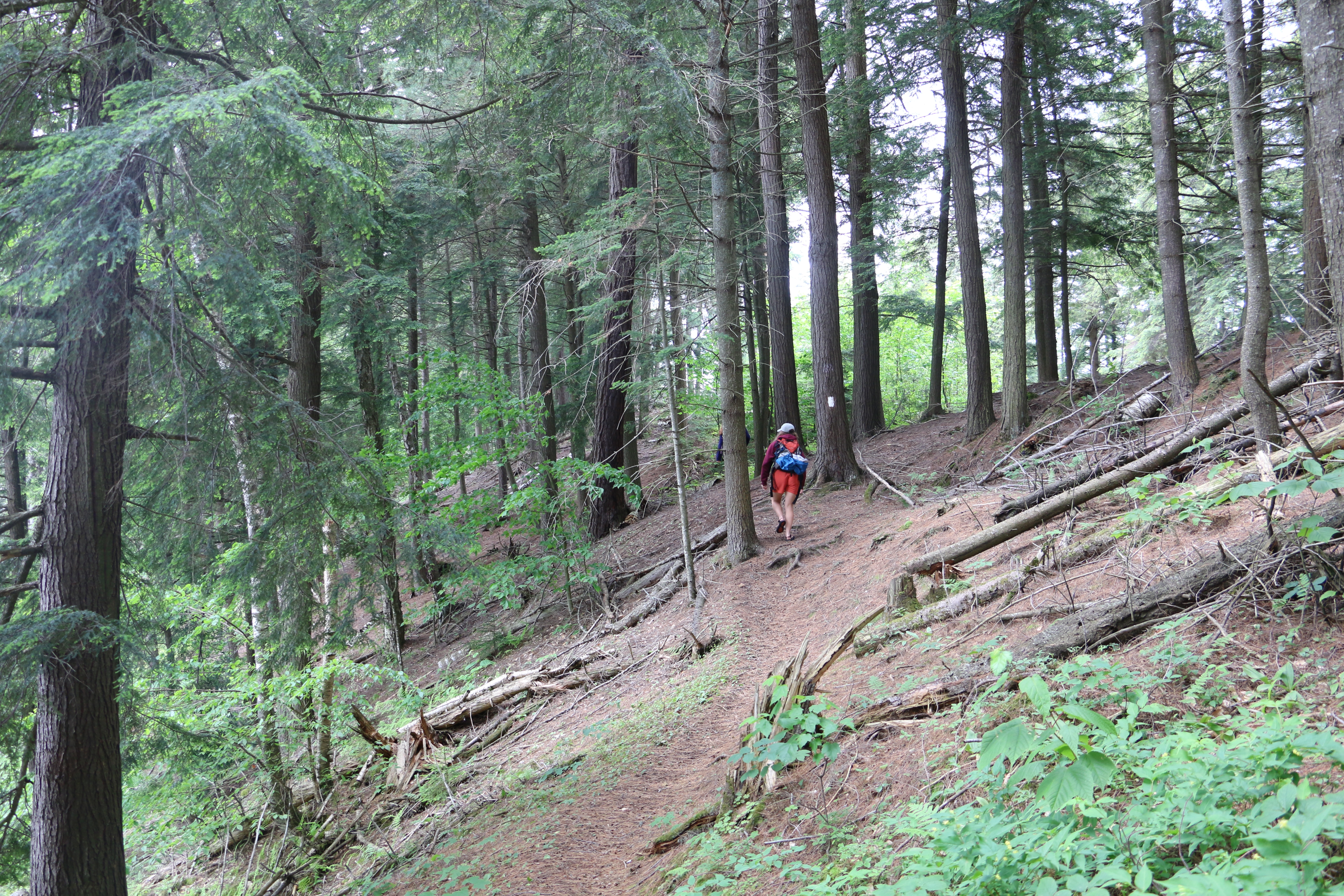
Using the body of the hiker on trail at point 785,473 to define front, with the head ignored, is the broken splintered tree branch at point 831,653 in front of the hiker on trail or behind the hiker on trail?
behind

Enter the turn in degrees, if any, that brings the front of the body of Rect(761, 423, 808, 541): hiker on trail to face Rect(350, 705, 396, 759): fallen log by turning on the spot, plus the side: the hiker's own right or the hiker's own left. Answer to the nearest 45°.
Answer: approximately 135° to the hiker's own left

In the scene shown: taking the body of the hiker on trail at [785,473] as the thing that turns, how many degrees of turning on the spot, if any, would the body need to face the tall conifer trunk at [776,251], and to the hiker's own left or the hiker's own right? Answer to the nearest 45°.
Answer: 0° — they already face it

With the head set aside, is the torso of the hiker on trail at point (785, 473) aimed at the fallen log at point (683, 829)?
no

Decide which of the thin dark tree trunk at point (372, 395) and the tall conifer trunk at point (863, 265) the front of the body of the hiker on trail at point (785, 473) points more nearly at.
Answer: the tall conifer trunk

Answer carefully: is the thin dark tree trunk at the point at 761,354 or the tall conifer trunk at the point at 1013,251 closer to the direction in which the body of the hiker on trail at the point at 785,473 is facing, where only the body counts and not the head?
the thin dark tree trunk

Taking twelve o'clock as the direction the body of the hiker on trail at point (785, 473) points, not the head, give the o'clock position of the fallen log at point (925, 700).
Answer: The fallen log is roughly at 6 o'clock from the hiker on trail.

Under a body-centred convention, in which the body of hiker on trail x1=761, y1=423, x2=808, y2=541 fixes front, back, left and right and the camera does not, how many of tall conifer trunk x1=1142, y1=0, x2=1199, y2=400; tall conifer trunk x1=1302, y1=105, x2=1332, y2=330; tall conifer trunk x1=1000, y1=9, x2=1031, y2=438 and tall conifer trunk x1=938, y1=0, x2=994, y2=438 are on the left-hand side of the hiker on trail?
0

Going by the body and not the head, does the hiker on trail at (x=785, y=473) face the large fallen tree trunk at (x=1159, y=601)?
no

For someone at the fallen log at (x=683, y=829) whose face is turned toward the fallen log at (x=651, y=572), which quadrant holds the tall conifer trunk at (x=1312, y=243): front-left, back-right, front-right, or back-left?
front-right

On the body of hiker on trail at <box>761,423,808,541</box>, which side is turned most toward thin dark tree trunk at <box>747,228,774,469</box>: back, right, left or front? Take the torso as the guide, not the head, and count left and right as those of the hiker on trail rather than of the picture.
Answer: front

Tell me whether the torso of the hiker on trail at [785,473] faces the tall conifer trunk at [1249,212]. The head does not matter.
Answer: no

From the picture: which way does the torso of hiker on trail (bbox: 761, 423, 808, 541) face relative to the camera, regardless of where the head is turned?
away from the camera

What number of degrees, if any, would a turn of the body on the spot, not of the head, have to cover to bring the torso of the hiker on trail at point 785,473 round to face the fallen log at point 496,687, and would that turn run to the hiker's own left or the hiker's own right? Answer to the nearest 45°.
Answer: approximately 135° to the hiker's own left
